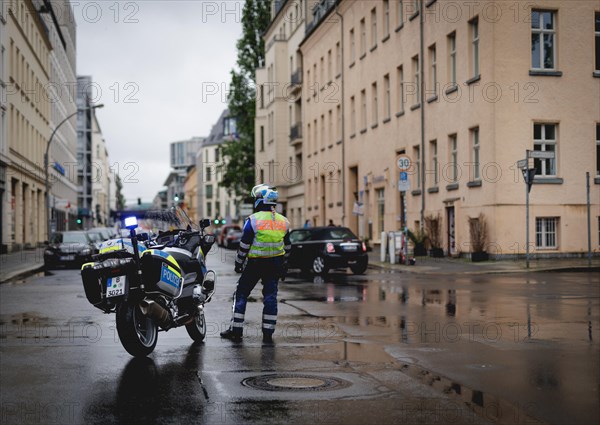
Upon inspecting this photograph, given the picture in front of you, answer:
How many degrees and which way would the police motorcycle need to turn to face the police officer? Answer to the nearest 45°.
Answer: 0° — it already faces them

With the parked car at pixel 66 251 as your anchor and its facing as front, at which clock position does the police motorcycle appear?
The police motorcycle is roughly at 12 o'clock from the parked car.

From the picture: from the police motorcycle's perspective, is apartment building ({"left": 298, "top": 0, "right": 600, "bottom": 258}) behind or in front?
in front

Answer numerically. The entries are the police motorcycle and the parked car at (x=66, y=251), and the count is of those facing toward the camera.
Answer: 1

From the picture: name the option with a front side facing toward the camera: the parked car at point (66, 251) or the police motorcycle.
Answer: the parked car

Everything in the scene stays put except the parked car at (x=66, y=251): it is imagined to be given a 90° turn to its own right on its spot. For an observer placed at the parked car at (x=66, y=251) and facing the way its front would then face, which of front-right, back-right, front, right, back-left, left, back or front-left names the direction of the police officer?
left

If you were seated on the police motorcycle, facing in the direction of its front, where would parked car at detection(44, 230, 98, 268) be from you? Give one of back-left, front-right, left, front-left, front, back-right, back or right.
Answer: front-left

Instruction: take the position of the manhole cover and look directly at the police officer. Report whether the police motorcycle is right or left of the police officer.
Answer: left

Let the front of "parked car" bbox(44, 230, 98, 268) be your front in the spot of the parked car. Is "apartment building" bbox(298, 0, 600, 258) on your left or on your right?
on your left

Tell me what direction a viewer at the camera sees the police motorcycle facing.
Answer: facing away from the viewer and to the right of the viewer

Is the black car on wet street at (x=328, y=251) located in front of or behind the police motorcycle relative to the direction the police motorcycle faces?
in front

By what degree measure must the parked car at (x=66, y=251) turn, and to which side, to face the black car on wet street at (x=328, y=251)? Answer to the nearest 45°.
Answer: approximately 45° to its left

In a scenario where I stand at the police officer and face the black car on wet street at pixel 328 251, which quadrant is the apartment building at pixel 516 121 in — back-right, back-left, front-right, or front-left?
front-right

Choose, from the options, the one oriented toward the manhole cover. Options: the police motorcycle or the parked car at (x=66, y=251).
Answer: the parked car

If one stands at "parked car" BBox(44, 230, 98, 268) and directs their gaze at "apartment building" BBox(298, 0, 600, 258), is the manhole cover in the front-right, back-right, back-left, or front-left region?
front-right

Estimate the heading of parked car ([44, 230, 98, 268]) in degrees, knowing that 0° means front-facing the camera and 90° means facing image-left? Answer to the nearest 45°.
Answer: approximately 0°

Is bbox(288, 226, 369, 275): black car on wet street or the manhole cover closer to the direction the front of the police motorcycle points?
the black car on wet street
